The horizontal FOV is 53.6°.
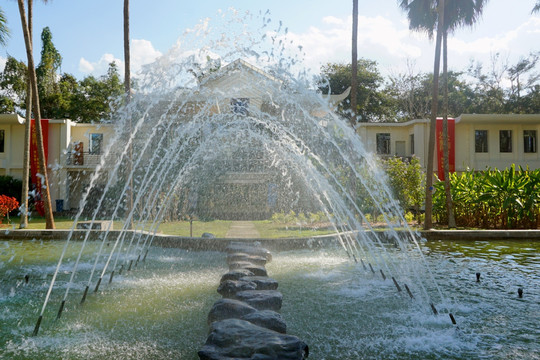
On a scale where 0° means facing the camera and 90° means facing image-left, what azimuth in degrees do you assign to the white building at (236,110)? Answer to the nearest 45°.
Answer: approximately 0°

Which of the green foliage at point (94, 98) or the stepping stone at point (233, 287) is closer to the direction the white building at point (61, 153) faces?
the stepping stone

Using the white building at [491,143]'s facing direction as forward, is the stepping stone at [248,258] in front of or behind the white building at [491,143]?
in front

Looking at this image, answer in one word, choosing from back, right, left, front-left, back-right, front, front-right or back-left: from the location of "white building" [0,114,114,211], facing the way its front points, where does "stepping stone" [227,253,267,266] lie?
front

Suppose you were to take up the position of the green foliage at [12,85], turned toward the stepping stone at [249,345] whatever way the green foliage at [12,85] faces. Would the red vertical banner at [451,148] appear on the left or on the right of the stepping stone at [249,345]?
left

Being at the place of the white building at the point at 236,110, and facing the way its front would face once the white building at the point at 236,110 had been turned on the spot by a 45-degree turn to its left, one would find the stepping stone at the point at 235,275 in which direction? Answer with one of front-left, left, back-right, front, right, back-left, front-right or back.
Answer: front-right

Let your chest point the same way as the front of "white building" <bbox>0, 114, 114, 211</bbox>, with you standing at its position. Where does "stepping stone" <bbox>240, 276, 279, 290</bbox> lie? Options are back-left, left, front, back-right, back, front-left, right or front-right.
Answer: front

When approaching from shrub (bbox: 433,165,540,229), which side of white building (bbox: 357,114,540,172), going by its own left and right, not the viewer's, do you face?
front

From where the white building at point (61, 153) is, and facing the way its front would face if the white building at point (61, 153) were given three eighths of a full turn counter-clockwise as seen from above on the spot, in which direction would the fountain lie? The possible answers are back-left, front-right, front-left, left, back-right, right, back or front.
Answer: back-right

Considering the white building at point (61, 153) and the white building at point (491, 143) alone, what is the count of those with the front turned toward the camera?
2

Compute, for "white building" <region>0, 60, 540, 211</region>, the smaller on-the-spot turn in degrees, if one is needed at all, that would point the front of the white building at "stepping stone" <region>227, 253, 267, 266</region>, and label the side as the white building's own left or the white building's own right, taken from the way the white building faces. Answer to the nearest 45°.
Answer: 0° — it already faces it

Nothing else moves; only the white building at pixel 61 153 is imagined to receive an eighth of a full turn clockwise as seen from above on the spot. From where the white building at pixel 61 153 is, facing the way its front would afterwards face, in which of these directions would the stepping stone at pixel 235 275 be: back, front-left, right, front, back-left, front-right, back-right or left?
front-left

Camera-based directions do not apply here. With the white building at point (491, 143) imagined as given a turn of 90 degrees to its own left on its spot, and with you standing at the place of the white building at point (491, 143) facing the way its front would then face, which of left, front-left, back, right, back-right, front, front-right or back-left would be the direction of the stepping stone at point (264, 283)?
right

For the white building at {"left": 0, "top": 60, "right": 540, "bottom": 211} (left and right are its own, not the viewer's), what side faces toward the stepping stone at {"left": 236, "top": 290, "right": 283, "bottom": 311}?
front
